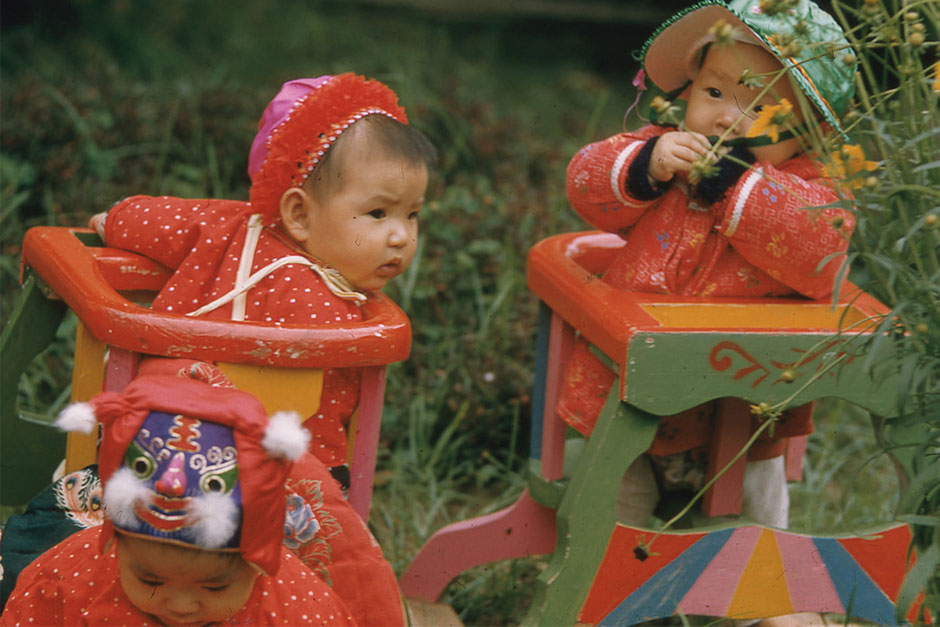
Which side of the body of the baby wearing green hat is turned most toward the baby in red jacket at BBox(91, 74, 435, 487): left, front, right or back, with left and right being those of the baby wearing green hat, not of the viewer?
right

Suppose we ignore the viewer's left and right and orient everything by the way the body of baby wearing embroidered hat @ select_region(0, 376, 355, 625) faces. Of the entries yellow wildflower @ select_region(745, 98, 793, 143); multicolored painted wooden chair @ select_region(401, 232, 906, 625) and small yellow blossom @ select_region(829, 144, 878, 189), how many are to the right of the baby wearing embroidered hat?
0

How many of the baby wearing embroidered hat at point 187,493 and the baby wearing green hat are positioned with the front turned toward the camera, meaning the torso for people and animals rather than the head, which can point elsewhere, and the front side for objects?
2

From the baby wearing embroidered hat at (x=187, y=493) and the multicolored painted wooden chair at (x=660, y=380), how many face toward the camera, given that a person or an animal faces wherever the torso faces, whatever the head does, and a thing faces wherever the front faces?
2

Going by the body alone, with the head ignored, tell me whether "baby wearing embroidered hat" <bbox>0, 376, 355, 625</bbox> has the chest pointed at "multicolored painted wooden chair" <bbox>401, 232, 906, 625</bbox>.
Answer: no

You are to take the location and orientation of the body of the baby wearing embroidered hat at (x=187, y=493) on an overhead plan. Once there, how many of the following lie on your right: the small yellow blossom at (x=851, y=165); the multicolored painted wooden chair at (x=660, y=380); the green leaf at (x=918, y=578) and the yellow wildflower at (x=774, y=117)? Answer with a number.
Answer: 0

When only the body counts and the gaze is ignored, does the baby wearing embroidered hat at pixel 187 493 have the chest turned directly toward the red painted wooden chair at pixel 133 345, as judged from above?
no

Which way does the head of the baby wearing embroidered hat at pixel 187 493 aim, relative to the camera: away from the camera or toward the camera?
toward the camera

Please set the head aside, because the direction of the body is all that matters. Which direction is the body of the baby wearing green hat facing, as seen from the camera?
toward the camera

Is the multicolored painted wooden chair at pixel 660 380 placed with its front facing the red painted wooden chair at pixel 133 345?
no

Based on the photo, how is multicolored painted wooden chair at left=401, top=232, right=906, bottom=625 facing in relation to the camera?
toward the camera

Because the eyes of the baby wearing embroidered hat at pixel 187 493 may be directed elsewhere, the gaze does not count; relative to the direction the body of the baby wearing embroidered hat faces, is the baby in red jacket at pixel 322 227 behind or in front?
behind

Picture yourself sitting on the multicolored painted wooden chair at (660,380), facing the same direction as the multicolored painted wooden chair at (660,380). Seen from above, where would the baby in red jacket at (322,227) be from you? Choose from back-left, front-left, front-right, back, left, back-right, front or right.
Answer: right

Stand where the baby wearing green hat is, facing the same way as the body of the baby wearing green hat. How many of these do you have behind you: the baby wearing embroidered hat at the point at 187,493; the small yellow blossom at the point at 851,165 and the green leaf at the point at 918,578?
0

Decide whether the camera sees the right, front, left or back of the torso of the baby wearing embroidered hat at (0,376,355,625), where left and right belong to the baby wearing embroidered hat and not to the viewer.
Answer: front
